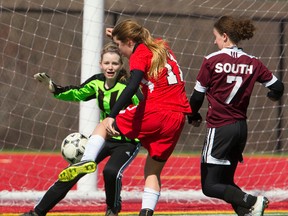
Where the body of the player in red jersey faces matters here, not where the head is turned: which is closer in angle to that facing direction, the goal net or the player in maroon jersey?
the goal net

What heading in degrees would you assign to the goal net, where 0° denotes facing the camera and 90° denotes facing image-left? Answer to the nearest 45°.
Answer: approximately 0°

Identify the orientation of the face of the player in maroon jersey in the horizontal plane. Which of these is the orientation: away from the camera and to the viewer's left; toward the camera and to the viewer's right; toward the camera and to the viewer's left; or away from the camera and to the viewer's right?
away from the camera and to the viewer's left

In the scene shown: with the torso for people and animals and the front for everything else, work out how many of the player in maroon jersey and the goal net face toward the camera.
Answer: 1

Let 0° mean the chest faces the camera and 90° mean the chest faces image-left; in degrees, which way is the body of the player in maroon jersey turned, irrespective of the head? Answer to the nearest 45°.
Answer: approximately 135°

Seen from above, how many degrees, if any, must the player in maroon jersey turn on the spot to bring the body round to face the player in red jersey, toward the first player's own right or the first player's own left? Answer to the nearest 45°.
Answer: approximately 45° to the first player's own left

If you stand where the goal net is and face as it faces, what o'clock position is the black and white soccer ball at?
The black and white soccer ball is roughly at 12 o'clock from the goal net.

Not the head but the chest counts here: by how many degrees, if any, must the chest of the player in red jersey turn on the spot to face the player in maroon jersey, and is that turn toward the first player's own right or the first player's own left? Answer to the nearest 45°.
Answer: approximately 135° to the first player's own right

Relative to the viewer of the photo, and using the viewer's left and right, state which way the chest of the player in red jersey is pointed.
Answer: facing away from the viewer and to the left of the viewer

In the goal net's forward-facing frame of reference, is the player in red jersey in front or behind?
in front
